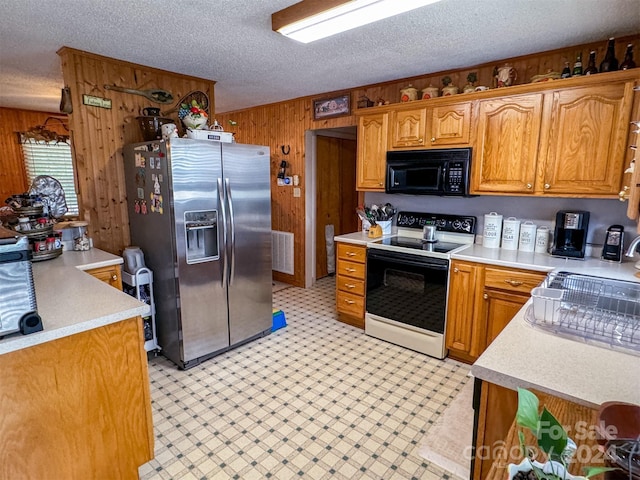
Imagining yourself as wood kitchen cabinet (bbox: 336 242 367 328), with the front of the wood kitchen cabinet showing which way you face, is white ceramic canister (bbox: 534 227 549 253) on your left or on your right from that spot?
on your left

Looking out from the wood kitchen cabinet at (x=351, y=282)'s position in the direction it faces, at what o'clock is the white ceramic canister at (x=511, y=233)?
The white ceramic canister is roughly at 8 o'clock from the wood kitchen cabinet.

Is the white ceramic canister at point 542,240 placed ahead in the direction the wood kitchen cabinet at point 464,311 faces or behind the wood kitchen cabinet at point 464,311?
behind

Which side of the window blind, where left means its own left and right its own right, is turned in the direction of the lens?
front

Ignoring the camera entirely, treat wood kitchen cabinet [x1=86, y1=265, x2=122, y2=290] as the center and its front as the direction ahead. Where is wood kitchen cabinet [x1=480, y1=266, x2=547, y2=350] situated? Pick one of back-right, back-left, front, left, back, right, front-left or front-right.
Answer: front

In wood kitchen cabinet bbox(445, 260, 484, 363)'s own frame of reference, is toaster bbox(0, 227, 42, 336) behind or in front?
in front

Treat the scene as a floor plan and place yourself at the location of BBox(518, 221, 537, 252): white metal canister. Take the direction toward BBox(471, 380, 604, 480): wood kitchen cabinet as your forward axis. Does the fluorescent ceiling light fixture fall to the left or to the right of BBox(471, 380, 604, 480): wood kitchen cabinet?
right

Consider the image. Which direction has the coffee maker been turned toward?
toward the camera

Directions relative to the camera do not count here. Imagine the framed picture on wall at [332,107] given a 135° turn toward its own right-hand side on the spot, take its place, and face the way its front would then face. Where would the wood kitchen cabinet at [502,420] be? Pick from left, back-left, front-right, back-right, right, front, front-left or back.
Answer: back

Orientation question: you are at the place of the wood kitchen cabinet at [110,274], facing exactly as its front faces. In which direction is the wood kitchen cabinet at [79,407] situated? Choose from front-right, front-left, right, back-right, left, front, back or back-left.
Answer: front-right

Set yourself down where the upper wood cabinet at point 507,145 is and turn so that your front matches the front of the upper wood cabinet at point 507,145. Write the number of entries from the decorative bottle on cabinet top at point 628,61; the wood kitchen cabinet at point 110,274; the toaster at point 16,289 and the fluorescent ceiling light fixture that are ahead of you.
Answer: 3

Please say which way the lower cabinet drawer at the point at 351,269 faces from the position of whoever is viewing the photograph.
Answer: facing the viewer and to the left of the viewer

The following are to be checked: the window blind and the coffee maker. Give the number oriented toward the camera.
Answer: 2
